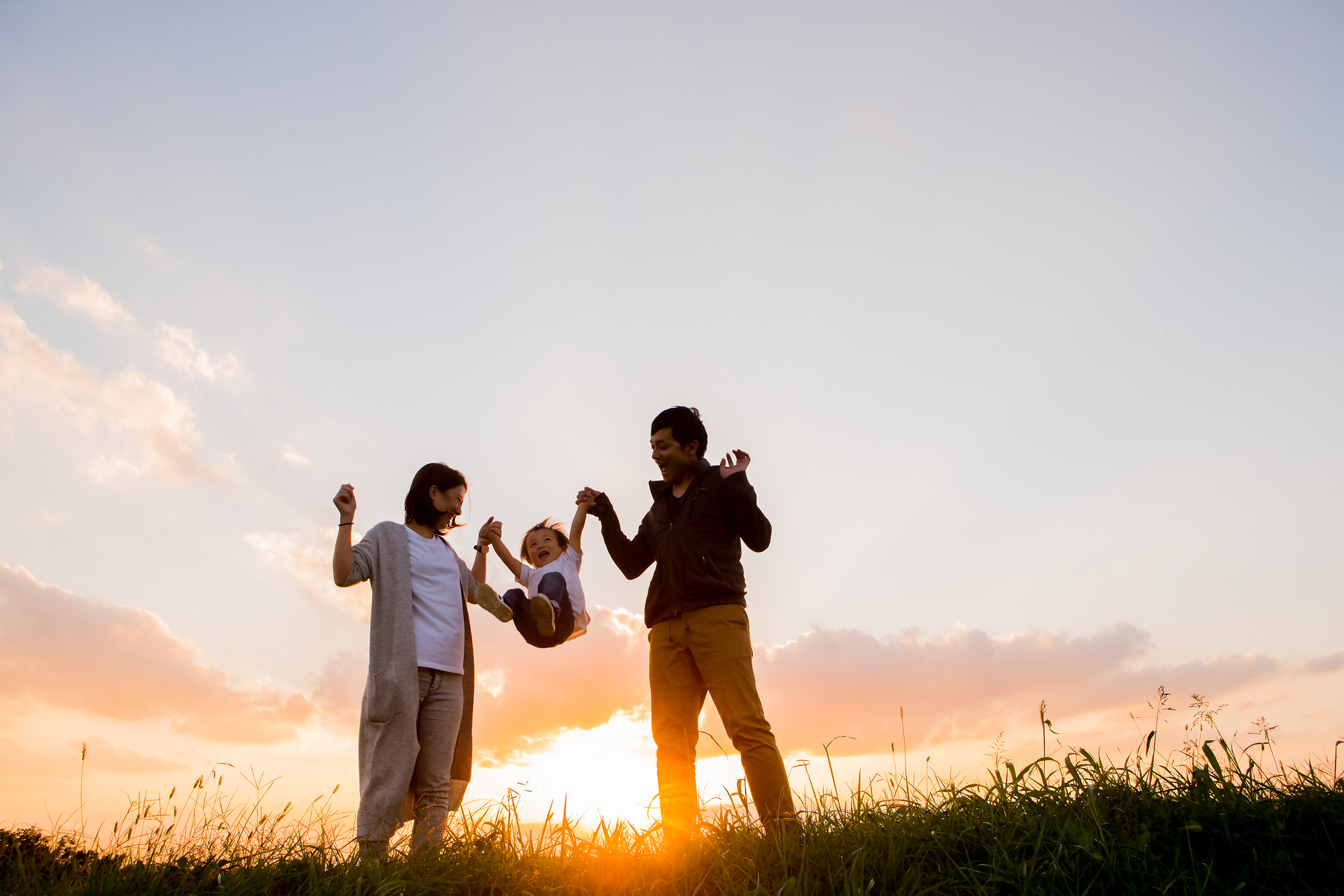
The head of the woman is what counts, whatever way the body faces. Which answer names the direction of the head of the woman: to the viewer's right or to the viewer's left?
to the viewer's right

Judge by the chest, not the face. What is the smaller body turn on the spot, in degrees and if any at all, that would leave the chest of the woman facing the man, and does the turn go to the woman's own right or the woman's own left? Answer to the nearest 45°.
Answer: approximately 45° to the woman's own left

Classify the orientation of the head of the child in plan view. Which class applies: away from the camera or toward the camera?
toward the camera

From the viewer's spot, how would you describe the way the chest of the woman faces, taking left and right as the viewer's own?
facing the viewer and to the right of the viewer
